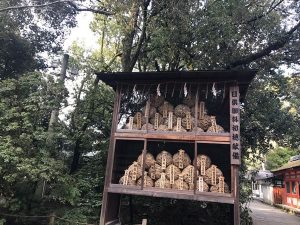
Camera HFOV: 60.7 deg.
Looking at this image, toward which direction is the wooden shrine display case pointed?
toward the camera

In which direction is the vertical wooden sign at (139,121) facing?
toward the camera
